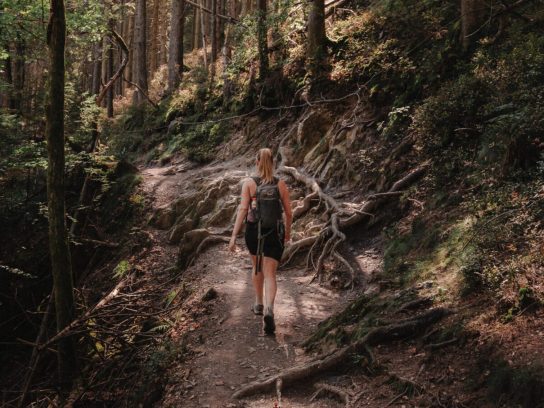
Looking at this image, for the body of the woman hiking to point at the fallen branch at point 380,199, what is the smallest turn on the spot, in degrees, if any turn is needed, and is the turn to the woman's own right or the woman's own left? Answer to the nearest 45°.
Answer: approximately 45° to the woman's own right

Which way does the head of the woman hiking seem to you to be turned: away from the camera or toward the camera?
away from the camera

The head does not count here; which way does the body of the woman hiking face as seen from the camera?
away from the camera

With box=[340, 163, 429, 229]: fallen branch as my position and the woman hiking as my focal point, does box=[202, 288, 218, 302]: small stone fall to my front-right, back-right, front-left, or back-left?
front-right

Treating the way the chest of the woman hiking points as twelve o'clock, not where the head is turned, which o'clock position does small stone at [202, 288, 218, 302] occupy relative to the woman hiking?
The small stone is roughly at 11 o'clock from the woman hiking.
